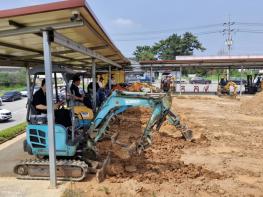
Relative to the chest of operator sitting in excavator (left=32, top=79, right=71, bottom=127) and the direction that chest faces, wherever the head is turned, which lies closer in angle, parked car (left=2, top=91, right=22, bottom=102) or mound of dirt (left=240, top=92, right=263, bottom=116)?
the mound of dirt

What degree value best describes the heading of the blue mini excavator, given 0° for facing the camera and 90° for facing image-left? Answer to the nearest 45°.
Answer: approximately 270°

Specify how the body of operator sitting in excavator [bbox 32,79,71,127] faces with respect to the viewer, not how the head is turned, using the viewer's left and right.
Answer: facing to the right of the viewer

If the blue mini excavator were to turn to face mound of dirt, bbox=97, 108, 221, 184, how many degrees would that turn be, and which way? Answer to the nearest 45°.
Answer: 0° — it already faces it

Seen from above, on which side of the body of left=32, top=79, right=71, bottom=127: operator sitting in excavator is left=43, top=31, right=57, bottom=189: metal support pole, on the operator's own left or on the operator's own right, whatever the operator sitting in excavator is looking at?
on the operator's own right

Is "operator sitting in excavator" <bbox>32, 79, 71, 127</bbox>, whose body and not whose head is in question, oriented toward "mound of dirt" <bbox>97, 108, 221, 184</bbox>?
yes

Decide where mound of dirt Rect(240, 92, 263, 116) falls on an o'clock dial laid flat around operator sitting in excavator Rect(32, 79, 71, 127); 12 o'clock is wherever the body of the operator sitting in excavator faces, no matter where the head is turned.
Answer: The mound of dirt is roughly at 11 o'clock from the operator sitting in excavator.

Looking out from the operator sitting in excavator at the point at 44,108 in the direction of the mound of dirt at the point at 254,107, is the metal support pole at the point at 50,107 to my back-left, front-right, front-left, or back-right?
back-right

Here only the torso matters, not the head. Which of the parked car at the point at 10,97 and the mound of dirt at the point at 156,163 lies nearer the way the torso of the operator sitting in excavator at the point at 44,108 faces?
the mound of dirt

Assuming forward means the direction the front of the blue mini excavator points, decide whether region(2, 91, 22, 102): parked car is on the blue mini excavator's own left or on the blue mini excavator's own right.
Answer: on the blue mini excavator's own left
